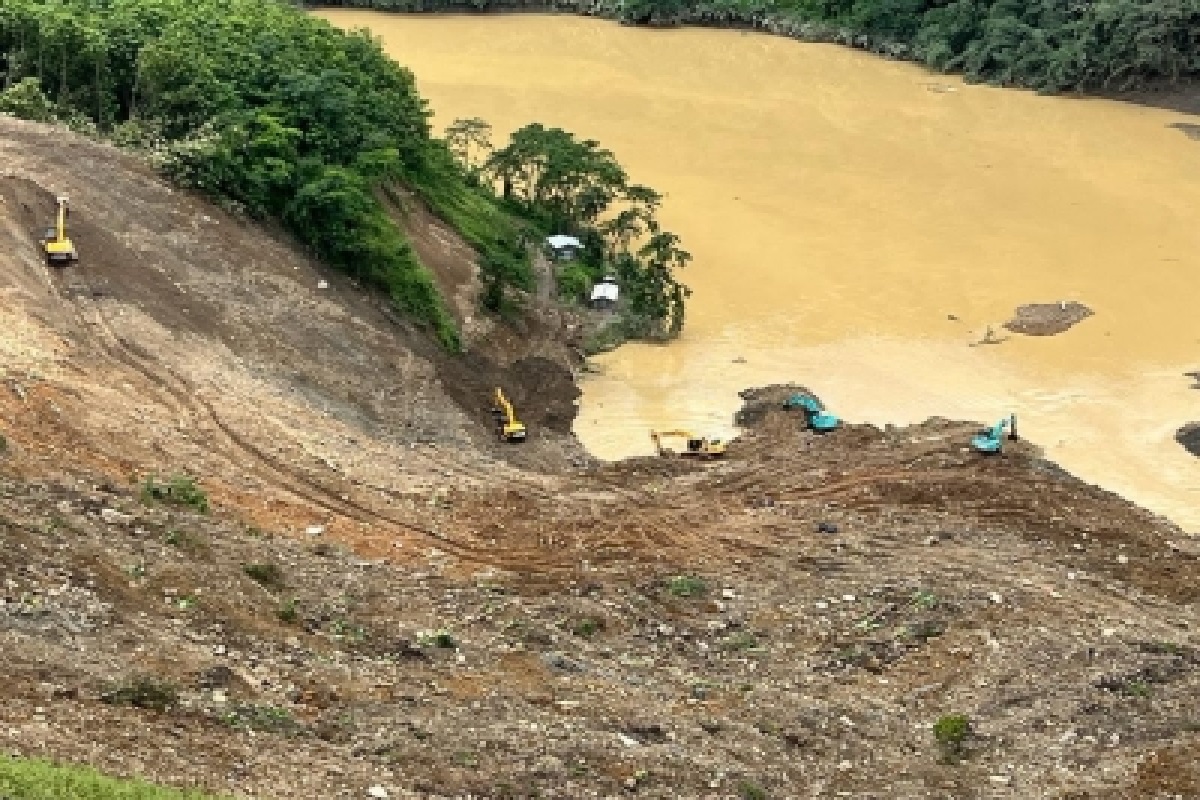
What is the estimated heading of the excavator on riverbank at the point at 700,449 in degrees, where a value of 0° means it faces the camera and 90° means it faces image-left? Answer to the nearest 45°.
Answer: approximately 90°

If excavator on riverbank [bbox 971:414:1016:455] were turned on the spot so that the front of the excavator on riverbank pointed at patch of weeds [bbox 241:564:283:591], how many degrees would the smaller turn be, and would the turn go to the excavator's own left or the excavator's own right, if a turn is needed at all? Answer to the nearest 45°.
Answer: approximately 135° to the excavator's own right

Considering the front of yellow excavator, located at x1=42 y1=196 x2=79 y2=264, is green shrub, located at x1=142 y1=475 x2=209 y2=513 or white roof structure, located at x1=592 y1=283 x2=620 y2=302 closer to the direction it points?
the white roof structure

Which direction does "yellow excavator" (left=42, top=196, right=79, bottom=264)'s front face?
away from the camera

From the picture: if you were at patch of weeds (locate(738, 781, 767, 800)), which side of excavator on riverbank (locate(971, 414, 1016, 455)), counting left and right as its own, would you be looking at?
right

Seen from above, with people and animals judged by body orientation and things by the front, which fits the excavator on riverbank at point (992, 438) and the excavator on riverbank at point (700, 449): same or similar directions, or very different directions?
very different directions

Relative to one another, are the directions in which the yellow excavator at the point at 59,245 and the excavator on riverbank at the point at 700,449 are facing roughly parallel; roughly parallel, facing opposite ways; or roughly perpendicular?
roughly perpendicular

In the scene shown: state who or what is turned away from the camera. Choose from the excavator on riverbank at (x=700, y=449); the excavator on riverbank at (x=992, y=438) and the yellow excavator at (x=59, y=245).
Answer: the yellow excavator

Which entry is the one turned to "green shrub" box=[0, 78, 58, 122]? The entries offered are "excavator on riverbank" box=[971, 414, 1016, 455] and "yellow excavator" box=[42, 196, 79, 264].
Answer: the yellow excavator

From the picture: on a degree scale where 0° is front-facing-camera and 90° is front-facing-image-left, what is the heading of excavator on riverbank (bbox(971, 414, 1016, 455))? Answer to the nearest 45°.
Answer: approximately 270°

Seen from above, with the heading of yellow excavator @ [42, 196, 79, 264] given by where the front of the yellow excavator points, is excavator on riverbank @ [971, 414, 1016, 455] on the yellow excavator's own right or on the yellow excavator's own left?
on the yellow excavator's own right

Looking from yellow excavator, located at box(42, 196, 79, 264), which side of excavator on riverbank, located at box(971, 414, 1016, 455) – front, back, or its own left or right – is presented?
back

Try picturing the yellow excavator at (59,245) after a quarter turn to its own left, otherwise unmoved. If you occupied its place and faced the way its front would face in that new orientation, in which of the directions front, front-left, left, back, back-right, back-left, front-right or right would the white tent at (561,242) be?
back-right

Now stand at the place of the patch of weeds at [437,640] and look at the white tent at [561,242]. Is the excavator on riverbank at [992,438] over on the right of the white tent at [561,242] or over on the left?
right
